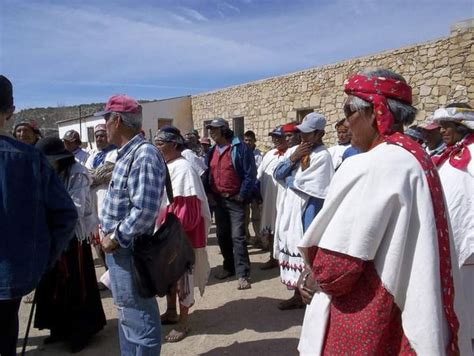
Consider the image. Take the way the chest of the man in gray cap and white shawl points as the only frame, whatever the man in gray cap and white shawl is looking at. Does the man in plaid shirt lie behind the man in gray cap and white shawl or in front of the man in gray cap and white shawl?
in front

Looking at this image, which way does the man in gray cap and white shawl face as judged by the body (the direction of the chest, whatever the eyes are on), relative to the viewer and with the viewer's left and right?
facing the viewer and to the left of the viewer

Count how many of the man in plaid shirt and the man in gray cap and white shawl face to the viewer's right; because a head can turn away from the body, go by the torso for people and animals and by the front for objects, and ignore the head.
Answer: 0

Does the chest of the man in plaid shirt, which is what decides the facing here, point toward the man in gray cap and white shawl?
no

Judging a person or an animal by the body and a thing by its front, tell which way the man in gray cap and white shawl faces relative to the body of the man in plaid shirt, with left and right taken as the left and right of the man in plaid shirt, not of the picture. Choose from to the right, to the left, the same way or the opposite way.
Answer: the same way

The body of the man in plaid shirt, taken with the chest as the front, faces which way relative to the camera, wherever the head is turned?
to the viewer's left

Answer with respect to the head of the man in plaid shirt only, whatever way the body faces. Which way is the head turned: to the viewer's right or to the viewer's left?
to the viewer's left
